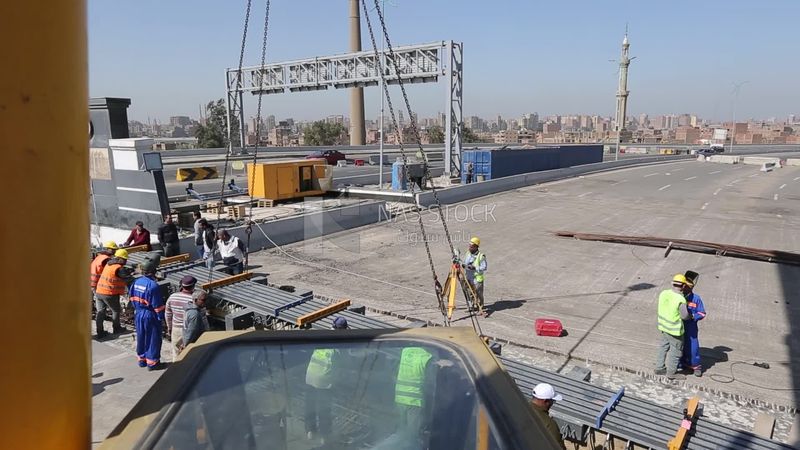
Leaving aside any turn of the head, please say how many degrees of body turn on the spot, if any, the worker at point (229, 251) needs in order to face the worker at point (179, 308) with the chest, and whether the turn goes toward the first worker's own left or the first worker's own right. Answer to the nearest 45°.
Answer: approximately 45° to the first worker's own left

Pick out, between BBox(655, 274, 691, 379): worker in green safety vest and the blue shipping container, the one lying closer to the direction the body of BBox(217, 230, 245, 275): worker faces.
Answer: the worker in green safety vest

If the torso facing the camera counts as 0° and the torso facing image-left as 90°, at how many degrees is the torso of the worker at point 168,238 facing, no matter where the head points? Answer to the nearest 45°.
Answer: approximately 0°

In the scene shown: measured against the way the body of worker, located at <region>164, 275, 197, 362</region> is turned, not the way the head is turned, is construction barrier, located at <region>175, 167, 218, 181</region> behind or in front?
in front

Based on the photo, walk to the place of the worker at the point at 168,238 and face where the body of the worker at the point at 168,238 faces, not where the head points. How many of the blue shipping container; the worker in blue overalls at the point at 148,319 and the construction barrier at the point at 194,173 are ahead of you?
1

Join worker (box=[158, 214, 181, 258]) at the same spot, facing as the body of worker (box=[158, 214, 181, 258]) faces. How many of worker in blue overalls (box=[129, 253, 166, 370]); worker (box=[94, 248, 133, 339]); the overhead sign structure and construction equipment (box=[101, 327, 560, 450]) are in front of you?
3

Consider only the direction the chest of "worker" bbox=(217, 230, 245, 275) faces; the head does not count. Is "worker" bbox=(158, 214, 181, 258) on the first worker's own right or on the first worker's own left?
on the first worker's own right

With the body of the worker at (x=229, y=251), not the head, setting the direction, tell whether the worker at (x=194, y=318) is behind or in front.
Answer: in front

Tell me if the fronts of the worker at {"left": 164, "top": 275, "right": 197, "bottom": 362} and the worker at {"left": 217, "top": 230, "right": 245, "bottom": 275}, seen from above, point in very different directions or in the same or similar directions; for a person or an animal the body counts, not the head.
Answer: very different directions

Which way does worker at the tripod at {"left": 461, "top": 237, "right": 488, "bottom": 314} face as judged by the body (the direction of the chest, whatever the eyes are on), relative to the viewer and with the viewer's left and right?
facing the viewer and to the left of the viewer

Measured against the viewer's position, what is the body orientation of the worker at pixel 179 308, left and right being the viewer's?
facing away from the viewer and to the right of the viewer

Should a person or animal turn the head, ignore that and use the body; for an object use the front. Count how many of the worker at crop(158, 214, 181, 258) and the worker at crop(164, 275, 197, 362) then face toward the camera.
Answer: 1

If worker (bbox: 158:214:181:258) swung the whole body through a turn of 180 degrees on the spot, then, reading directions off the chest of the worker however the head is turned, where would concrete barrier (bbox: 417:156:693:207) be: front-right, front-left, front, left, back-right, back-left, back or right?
front-right

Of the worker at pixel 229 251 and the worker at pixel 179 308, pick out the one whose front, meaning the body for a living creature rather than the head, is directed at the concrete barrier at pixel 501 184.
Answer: the worker at pixel 179 308

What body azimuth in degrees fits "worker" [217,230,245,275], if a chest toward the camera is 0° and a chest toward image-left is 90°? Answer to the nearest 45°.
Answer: approximately 45°

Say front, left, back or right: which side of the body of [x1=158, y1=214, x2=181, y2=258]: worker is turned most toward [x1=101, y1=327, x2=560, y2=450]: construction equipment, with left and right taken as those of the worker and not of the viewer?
front
